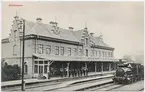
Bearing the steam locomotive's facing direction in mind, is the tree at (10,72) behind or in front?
in front

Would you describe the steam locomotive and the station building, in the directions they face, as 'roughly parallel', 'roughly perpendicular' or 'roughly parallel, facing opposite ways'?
roughly perpendicular

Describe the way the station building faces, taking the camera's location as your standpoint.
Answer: facing the viewer and to the right of the viewer

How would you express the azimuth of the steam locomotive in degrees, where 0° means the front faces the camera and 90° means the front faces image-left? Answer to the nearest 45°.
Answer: approximately 45°

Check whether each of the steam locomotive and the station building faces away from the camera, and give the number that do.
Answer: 0

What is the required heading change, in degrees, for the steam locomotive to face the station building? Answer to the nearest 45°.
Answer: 0° — it already faces it

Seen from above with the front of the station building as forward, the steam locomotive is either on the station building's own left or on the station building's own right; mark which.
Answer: on the station building's own left
